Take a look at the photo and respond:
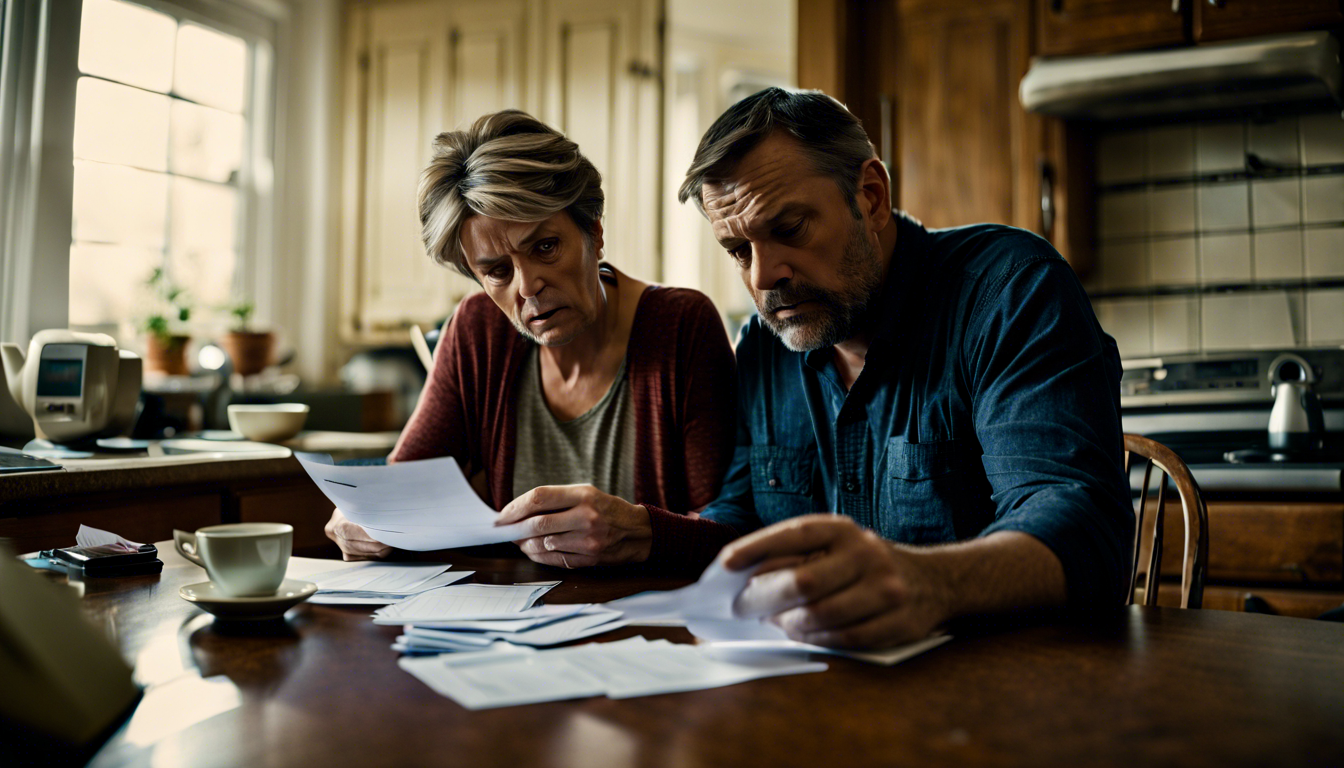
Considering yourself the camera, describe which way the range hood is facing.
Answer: facing the viewer

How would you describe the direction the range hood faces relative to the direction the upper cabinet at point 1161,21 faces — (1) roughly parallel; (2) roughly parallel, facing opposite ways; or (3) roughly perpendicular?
roughly parallel

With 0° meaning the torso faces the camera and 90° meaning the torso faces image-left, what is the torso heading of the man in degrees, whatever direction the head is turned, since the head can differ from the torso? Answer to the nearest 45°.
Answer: approximately 45°

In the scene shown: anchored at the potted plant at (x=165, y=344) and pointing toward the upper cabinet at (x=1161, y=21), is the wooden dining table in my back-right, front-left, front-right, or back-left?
front-right

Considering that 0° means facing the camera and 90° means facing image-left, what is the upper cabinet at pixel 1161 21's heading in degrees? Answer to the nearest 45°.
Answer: approximately 0°

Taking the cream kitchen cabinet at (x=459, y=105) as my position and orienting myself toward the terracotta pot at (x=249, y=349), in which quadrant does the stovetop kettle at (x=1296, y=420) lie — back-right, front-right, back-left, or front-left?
back-left

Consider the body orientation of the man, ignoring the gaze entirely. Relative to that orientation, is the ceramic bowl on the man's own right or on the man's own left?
on the man's own right

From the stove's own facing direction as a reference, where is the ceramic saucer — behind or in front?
in front

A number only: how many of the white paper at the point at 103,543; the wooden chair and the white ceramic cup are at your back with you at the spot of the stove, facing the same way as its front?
0

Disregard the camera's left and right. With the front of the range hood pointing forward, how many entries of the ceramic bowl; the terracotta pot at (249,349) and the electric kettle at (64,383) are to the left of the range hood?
0

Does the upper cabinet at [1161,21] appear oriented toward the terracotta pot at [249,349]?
no

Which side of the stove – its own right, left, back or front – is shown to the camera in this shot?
front

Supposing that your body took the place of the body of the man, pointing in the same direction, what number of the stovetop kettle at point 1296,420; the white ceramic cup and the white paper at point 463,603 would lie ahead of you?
2

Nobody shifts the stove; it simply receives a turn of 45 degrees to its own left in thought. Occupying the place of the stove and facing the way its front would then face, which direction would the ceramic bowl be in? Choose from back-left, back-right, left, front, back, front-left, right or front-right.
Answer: right
